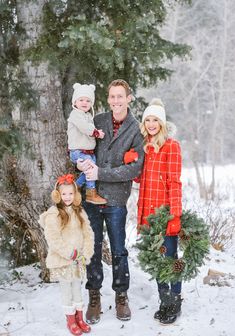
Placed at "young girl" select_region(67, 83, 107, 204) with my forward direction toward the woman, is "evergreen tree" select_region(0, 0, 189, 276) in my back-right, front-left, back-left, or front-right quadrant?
back-left

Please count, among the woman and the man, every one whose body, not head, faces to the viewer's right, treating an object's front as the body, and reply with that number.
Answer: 0

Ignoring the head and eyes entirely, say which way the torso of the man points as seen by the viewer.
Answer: toward the camera

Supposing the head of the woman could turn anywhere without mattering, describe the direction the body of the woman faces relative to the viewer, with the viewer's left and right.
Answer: facing the viewer and to the left of the viewer

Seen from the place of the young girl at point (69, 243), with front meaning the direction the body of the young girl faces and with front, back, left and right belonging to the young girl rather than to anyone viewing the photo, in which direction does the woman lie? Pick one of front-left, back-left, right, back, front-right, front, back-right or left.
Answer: front-left

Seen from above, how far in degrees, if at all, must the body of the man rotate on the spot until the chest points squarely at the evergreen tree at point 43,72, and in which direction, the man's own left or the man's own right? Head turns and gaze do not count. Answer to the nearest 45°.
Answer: approximately 135° to the man's own right

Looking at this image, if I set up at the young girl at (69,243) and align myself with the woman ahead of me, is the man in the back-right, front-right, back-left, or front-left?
front-left

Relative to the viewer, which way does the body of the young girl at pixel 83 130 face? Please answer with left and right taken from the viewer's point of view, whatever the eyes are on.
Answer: facing the viewer and to the right of the viewer

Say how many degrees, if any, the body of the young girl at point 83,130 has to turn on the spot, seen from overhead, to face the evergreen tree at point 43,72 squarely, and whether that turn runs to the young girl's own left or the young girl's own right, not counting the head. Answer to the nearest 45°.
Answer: approximately 180°
